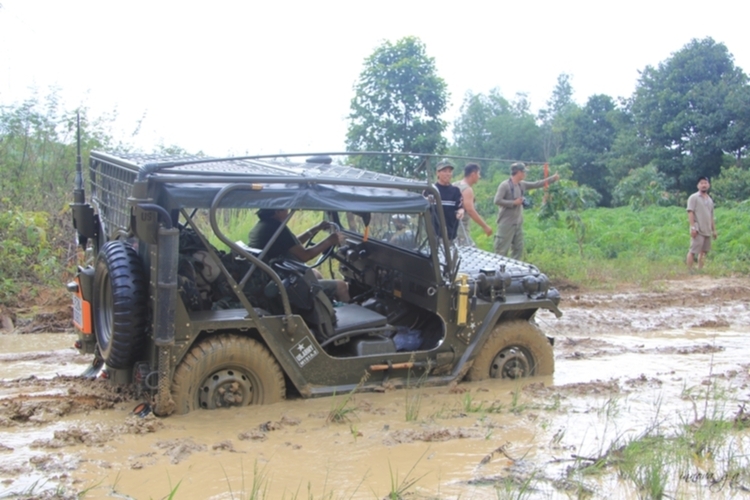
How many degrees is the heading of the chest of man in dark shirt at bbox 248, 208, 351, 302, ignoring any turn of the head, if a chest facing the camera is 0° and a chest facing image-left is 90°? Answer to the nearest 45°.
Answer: approximately 270°

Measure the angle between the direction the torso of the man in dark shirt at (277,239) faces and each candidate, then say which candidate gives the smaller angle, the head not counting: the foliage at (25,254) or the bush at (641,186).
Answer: the bush

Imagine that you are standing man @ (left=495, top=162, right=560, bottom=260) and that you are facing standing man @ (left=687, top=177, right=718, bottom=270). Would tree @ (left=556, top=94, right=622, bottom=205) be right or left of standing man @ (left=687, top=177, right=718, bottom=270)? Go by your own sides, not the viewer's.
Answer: left

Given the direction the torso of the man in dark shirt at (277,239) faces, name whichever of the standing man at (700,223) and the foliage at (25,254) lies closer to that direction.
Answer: the standing man

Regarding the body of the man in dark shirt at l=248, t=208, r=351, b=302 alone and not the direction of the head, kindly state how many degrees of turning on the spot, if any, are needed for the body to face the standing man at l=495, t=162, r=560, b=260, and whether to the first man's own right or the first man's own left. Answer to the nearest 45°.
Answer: approximately 45° to the first man's own left

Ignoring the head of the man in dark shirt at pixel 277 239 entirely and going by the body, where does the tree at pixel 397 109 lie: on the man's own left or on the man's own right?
on the man's own left

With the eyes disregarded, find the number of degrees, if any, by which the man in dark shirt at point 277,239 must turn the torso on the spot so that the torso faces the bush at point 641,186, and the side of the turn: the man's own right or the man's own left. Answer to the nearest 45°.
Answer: approximately 45° to the man's own left

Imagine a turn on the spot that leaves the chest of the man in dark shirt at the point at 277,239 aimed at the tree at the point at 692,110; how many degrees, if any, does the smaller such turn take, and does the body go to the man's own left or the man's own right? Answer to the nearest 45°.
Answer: approximately 45° to the man's own left

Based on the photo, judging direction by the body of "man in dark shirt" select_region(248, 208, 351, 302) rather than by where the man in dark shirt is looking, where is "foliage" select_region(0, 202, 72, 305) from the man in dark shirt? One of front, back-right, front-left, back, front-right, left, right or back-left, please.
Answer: back-left
